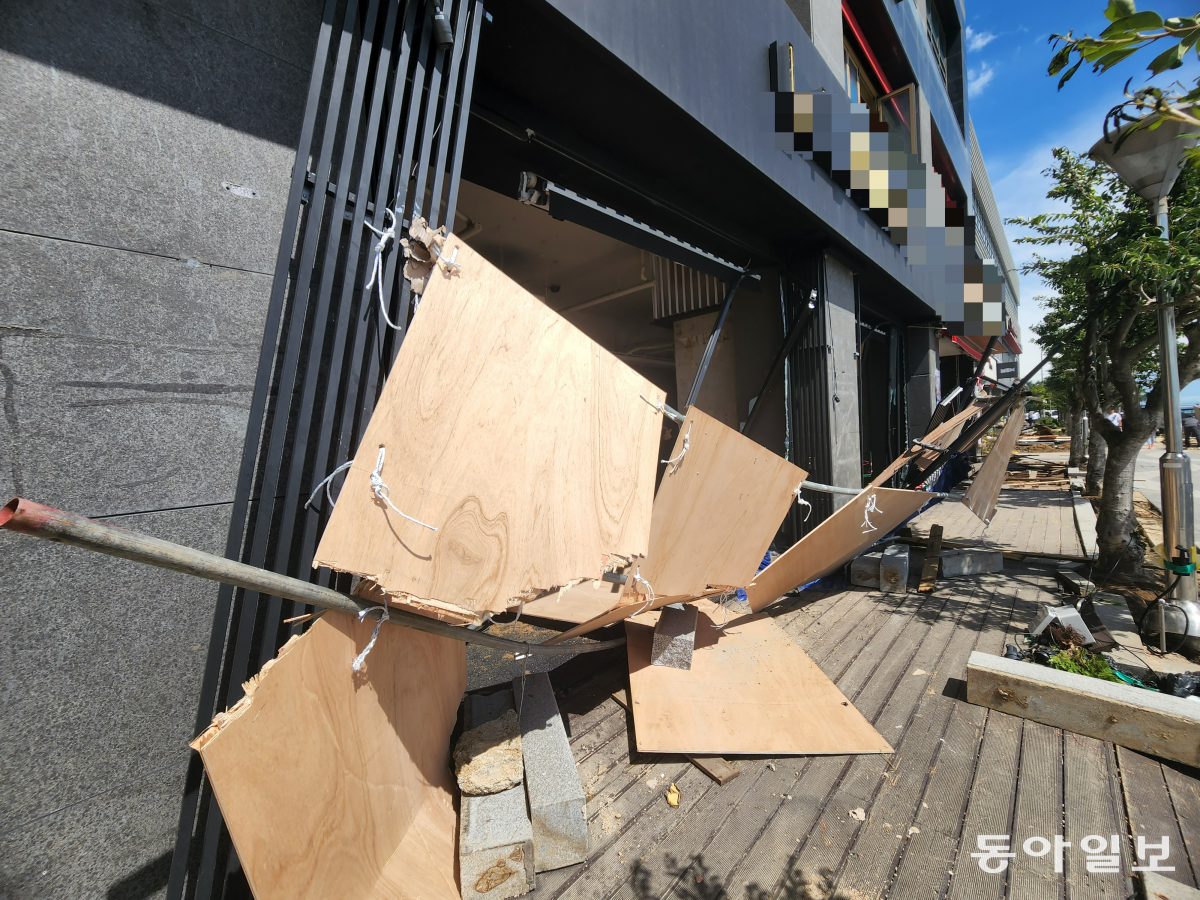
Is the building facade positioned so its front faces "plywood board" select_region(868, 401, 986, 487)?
no

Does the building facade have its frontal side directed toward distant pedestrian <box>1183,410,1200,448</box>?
no

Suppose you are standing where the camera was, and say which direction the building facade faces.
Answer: facing the viewer and to the right of the viewer

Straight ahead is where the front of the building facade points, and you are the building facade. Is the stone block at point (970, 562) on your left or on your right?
on your left

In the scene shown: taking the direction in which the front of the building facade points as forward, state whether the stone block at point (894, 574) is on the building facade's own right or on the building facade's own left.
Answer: on the building facade's own left

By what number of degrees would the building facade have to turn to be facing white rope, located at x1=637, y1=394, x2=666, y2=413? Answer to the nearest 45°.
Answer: approximately 45° to its left

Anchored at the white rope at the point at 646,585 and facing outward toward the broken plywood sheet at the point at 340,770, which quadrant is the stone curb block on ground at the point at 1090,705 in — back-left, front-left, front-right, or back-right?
back-left

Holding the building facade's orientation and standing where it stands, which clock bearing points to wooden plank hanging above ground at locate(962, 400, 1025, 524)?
The wooden plank hanging above ground is roughly at 10 o'clock from the building facade.

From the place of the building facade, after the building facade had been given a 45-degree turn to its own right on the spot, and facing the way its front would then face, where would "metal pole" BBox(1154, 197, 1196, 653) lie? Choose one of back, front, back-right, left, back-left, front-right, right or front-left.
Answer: left

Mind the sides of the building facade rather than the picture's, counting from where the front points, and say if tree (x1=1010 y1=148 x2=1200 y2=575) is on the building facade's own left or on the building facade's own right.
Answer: on the building facade's own left

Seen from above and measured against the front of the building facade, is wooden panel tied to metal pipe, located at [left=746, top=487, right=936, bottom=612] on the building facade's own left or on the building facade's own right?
on the building facade's own left
